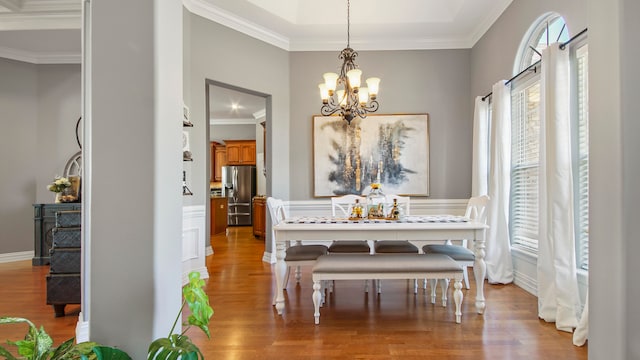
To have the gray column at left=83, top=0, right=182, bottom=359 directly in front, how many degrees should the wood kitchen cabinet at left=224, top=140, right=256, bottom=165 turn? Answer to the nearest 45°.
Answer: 0° — it already faces it

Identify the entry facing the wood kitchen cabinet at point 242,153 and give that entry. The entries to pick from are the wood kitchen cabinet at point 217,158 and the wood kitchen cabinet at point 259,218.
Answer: the wood kitchen cabinet at point 217,158

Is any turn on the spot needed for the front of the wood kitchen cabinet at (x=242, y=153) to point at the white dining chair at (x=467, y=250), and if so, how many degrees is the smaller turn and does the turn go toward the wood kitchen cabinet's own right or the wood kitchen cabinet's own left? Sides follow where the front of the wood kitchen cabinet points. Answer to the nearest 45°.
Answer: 0° — it already faces it

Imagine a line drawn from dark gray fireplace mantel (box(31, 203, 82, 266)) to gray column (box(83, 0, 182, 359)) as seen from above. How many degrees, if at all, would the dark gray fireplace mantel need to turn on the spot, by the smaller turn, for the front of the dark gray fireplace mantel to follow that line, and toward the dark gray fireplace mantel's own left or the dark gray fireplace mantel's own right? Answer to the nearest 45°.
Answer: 0° — it already faces it

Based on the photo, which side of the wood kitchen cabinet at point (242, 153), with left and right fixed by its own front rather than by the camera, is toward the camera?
front

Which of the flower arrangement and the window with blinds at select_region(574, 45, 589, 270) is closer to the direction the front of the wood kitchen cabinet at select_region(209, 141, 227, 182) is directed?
the window with blinds

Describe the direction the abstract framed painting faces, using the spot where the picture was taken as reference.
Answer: facing the viewer

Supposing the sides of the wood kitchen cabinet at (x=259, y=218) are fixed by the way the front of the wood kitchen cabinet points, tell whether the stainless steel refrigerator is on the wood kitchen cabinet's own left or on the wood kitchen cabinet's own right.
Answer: on the wood kitchen cabinet's own right

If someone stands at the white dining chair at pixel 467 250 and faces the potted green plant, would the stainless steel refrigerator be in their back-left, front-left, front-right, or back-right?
back-right

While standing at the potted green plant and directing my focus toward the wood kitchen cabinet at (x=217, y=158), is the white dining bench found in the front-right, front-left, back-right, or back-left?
front-right

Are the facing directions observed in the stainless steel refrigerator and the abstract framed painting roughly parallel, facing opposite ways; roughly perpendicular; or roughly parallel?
roughly parallel

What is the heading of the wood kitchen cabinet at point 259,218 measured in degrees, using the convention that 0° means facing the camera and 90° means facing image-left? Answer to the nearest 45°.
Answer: approximately 45°

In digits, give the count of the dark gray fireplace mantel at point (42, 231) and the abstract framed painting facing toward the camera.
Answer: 2

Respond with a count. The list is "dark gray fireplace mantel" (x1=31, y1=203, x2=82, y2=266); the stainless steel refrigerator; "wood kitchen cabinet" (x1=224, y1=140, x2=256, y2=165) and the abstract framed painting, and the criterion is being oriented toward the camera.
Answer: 4

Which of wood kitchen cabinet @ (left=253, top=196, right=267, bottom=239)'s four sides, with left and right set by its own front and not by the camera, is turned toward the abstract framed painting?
left

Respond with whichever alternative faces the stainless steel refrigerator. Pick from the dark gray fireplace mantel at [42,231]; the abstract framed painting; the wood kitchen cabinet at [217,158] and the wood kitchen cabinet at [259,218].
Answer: the wood kitchen cabinet at [217,158]
